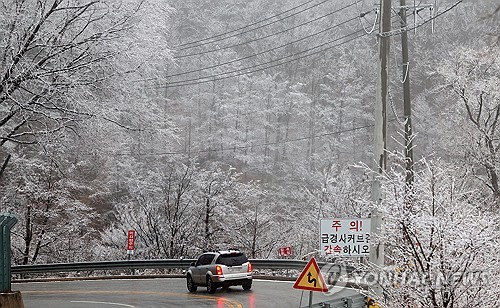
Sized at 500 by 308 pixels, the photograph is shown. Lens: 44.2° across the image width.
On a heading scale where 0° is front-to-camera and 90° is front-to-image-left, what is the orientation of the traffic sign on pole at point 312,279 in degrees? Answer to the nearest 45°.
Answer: approximately 0°

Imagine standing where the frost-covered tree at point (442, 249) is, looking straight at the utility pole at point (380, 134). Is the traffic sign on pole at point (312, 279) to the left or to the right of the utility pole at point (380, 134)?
left

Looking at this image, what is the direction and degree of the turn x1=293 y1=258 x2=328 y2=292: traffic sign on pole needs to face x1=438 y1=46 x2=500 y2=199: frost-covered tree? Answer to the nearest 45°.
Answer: approximately 135° to its left

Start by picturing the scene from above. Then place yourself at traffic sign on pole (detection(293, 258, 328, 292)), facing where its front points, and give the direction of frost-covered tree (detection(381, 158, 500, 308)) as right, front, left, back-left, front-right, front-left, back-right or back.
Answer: front-left
